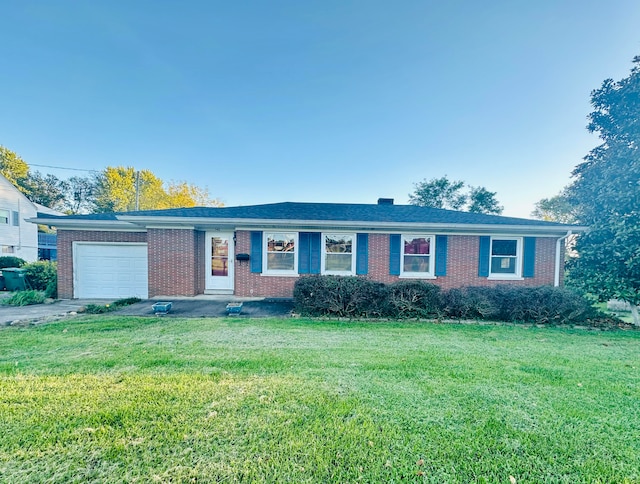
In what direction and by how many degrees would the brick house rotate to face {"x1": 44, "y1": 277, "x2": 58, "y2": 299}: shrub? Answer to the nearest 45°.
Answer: approximately 90° to its right

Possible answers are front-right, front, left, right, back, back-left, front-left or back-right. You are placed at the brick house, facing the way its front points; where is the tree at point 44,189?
back-right

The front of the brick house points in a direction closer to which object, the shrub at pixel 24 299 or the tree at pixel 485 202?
the shrub

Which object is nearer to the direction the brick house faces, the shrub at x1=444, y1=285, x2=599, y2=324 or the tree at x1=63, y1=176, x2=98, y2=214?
the shrub

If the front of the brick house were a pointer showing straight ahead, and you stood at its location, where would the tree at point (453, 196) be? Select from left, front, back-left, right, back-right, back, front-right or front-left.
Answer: back-left

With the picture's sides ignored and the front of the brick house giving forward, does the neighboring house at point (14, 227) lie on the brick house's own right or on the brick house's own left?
on the brick house's own right

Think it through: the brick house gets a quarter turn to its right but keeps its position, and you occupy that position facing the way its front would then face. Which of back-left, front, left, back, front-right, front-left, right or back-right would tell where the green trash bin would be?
front

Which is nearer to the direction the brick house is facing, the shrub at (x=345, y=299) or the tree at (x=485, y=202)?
the shrub

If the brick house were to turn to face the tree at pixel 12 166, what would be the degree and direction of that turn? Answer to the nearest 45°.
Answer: approximately 135° to its right

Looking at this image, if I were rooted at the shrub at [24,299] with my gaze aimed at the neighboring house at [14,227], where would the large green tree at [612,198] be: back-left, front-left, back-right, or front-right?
back-right

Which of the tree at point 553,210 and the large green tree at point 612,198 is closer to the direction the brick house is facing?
the large green tree

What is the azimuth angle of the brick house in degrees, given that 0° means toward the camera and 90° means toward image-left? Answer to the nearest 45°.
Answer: approximately 0°

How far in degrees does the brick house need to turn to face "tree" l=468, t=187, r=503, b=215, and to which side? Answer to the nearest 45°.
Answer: approximately 135° to its left

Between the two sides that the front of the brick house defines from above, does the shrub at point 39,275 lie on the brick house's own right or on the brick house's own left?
on the brick house's own right

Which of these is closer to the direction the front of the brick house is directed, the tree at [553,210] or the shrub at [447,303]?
the shrub
